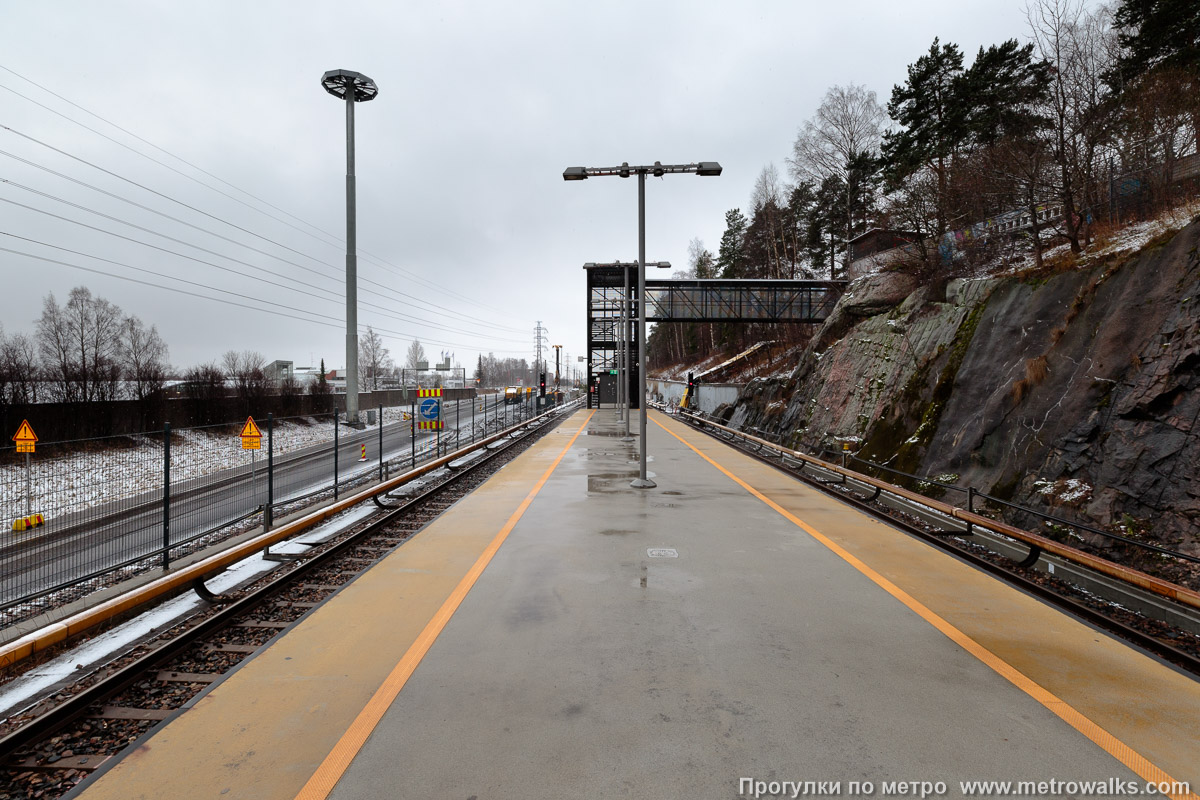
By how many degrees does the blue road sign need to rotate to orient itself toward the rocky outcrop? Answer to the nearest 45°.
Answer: approximately 45° to its left

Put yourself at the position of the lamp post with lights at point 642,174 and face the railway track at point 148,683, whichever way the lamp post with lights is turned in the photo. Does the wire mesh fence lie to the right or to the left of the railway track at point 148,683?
right

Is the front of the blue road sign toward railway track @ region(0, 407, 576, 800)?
yes

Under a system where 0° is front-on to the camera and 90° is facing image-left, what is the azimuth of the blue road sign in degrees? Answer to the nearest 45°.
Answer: approximately 0°

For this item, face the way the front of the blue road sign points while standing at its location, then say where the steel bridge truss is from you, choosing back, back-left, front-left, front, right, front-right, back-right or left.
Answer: back-left

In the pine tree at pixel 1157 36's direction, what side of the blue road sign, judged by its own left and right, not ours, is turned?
left
